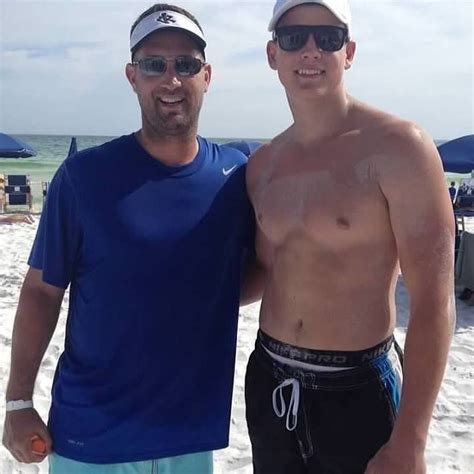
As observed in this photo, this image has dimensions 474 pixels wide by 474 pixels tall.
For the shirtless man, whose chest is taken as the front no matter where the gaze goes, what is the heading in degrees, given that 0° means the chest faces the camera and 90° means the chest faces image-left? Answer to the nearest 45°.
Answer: approximately 45°

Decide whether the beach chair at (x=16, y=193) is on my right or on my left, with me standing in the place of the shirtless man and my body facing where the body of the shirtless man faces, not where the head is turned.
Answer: on my right

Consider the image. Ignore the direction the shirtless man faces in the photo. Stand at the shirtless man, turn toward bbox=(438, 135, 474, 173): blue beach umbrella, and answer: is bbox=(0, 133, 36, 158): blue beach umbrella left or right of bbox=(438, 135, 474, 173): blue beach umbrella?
left

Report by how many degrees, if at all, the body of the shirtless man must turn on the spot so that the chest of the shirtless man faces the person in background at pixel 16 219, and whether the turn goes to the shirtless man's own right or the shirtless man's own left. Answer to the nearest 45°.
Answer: approximately 90° to the shirtless man's own right

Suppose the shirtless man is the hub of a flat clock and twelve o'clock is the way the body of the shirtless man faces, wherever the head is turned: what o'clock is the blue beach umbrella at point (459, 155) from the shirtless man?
The blue beach umbrella is roughly at 5 o'clock from the shirtless man.
